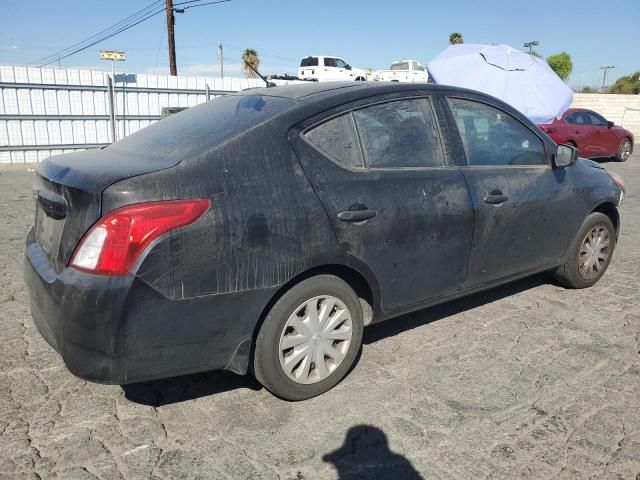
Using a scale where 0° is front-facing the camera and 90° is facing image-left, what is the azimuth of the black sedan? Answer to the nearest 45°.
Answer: approximately 225°

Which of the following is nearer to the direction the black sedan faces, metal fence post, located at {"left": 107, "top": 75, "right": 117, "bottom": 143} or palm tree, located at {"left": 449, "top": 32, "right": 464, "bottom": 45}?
the palm tree

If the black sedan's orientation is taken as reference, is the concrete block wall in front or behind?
in front

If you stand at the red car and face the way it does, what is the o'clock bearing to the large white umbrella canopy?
The large white umbrella canopy is roughly at 5 o'clock from the red car.

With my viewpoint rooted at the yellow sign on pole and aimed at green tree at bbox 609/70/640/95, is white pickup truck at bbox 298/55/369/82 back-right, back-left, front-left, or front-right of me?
front-left

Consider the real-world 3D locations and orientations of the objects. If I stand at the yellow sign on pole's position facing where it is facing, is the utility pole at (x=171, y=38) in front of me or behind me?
behind

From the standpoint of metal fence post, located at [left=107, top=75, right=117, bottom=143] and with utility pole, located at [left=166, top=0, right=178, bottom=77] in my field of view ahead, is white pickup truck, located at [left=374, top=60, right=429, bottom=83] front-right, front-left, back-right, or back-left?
front-right

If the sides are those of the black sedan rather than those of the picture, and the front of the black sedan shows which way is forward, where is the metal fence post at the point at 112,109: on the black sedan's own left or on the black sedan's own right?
on the black sedan's own left

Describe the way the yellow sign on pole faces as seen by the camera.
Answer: facing the viewer

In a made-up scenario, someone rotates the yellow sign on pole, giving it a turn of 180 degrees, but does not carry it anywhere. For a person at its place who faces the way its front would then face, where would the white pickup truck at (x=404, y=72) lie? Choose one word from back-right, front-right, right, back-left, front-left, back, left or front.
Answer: front-right

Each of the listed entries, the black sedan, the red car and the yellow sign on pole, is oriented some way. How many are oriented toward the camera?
1
